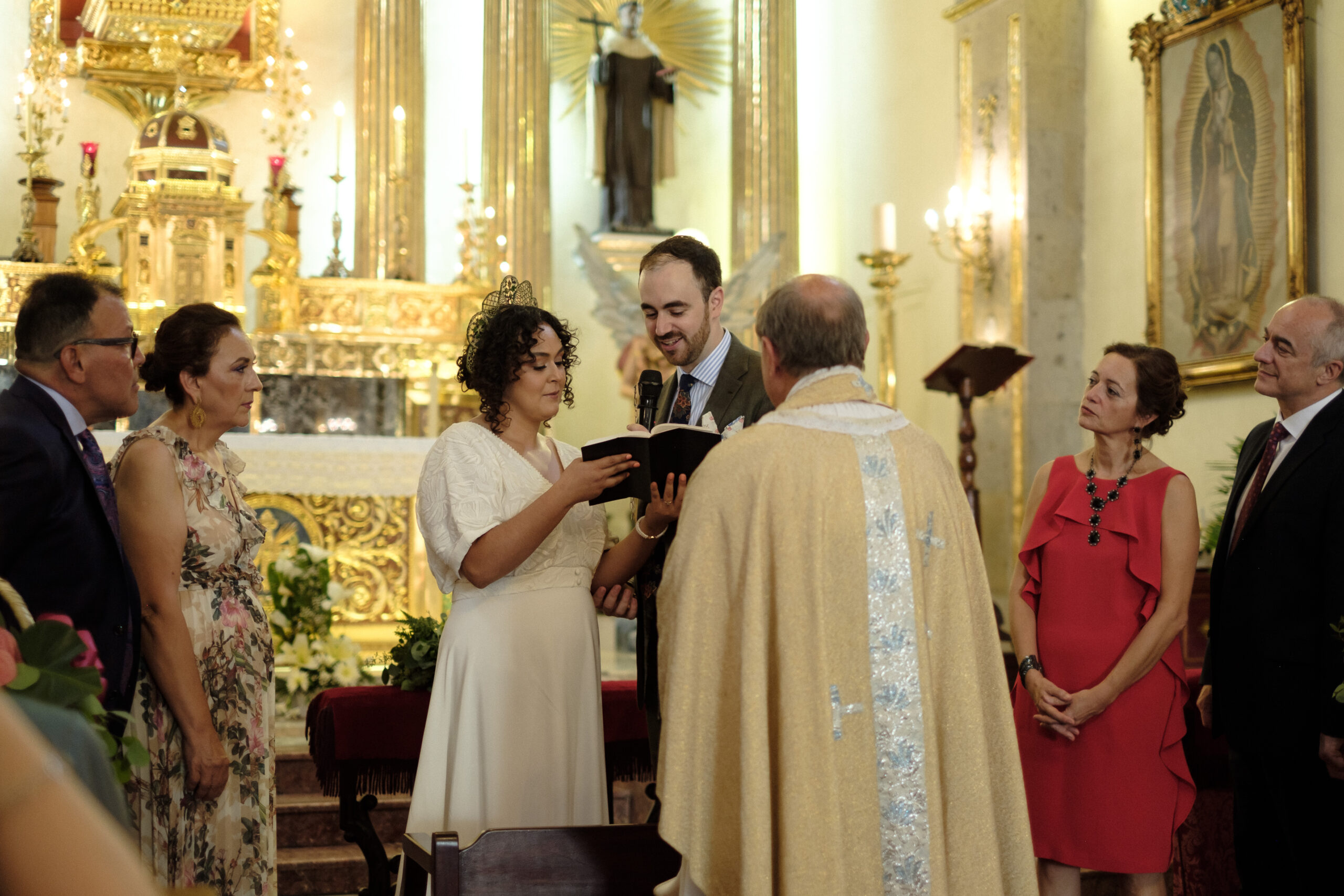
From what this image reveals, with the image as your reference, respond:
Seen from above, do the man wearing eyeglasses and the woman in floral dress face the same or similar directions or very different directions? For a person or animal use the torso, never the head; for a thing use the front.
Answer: same or similar directions

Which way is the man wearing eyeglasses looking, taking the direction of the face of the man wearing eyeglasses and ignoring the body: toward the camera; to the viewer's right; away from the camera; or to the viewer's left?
to the viewer's right

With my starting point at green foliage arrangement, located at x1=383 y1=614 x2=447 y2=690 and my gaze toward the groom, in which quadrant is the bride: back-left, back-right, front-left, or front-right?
front-right

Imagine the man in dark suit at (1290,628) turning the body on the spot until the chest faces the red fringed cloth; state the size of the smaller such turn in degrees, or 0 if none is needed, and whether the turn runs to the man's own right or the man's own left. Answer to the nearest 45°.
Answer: approximately 45° to the man's own right

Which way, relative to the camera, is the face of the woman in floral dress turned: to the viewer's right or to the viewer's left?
to the viewer's right

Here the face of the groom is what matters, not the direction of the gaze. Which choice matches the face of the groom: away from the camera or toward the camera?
toward the camera

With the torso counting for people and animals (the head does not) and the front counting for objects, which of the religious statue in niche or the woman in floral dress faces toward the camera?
the religious statue in niche

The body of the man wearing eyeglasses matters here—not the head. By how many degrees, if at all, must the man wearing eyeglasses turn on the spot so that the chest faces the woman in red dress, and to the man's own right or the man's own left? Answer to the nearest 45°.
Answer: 0° — they already face them

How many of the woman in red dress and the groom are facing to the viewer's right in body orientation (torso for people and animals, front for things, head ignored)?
0

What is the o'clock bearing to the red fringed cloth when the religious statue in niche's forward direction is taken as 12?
The red fringed cloth is roughly at 12 o'clock from the religious statue in niche.

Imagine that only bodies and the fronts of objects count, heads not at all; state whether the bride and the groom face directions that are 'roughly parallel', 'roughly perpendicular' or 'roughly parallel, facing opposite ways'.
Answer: roughly perpendicular

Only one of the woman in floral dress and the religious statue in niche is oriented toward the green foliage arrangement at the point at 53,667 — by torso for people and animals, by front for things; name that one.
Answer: the religious statue in niche

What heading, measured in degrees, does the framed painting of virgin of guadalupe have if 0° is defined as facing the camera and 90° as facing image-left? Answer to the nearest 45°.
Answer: approximately 45°

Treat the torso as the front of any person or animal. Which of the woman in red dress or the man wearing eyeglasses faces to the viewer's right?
the man wearing eyeglasses

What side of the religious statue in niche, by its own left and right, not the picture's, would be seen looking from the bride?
front

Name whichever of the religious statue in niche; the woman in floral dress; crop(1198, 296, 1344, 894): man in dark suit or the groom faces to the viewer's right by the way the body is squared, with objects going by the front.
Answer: the woman in floral dress
